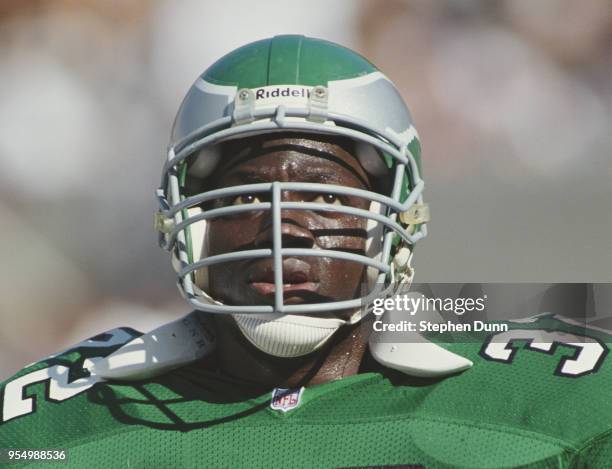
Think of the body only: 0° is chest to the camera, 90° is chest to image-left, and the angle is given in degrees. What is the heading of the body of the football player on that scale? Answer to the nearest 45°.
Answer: approximately 0°
